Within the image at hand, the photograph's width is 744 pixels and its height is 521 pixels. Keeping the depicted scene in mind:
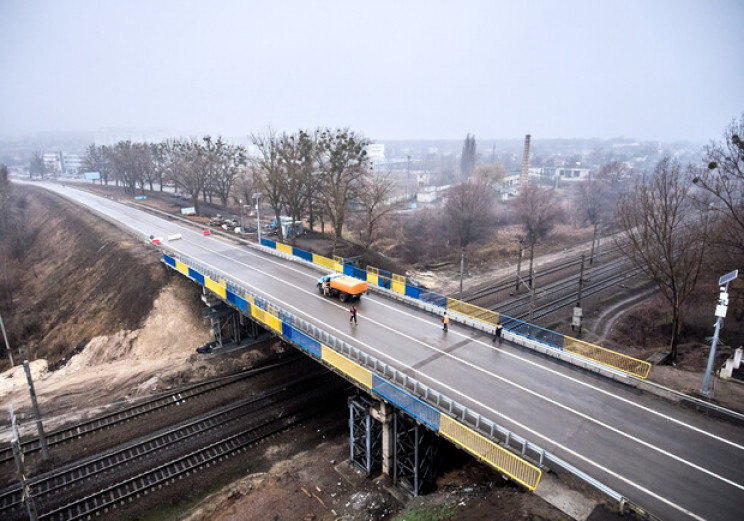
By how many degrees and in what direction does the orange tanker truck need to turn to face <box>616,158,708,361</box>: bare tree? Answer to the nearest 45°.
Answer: approximately 135° to its right

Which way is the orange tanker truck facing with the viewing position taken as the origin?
facing away from the viewer and to the left of the viewer

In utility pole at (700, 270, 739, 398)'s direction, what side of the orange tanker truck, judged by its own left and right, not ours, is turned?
back

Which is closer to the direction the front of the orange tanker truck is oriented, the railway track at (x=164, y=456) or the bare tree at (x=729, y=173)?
the railway track

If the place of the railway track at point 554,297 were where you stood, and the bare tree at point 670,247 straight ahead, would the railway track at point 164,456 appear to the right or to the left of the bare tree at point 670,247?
right

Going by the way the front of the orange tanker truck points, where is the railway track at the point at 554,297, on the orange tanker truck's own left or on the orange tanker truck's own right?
on the orange tanker truck's own right

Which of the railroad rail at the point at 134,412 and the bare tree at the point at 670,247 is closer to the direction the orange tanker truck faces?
the railroad rail

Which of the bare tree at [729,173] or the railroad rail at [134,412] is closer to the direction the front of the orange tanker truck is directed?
the railroad rail

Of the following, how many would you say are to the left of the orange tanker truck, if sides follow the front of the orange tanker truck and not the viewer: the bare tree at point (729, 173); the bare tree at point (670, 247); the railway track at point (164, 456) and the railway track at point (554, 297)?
1

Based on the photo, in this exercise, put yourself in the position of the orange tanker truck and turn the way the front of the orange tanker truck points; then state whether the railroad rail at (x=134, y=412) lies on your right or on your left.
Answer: on your left

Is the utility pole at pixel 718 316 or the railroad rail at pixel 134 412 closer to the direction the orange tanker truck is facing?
the railroad rail

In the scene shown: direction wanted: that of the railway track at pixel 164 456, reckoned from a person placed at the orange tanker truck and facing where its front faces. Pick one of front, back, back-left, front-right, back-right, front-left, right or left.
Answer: left
